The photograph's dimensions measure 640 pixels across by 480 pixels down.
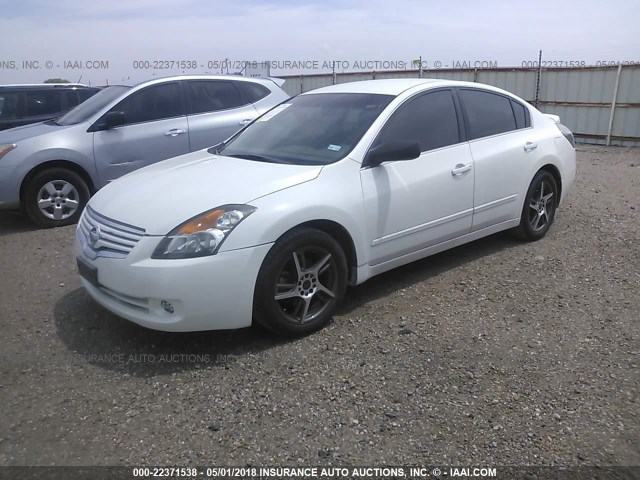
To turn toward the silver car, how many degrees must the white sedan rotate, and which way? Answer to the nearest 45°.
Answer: approximately 90° to its right

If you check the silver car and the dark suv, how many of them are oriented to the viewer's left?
2

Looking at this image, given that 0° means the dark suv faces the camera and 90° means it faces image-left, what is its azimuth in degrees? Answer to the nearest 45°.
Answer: approximately 90°

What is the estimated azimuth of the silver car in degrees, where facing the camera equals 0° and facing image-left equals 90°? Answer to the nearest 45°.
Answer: approximately 90°

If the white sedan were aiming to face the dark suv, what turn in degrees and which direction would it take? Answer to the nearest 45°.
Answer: approximately 90° to its right

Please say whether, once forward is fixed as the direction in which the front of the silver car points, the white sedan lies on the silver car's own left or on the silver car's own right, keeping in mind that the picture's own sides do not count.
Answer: on the silver car's own left

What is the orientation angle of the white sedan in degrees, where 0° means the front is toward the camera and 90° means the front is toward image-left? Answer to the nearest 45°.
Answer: approximately 45°

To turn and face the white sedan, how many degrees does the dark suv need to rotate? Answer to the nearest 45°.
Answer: approximately 90° to its left

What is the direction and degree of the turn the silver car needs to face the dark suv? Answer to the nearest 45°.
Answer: approximately 90° to its right
